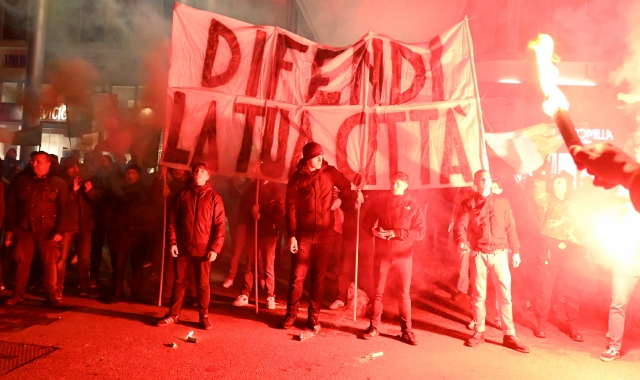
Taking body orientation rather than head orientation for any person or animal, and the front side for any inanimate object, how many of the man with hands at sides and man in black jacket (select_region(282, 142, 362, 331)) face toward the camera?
2

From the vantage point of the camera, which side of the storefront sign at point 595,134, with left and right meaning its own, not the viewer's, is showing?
front

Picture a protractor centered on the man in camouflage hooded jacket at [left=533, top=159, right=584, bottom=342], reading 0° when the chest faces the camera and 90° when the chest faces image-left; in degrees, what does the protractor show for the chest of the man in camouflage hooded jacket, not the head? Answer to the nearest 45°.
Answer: approximately 0°

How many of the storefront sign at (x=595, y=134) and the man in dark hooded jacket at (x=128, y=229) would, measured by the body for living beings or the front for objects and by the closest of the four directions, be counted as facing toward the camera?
2

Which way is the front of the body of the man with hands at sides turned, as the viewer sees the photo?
toward the camera

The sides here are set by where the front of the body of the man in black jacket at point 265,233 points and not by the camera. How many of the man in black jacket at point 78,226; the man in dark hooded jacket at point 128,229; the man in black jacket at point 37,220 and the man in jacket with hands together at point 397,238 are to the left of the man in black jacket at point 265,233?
1

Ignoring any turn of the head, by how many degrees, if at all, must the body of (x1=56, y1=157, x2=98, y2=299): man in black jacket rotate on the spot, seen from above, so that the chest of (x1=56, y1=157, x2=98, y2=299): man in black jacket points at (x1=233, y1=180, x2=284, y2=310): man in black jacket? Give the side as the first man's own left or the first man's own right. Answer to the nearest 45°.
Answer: approximately 45° to the first man's own left
